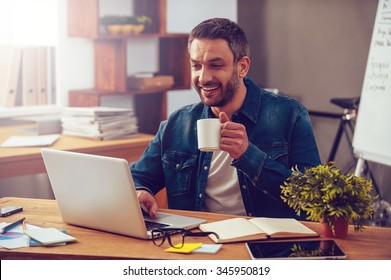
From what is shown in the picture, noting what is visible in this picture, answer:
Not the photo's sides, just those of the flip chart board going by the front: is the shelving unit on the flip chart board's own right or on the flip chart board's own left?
on the flip chart board's own right

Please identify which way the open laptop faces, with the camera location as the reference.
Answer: facing away from the viewer and to the right of the viewer

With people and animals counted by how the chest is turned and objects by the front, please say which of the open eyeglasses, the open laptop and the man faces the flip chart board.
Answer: the open laptop

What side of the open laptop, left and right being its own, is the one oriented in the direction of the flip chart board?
front

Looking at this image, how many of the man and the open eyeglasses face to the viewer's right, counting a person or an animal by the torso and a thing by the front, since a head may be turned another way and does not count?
0

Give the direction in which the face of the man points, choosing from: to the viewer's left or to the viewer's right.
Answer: to the viewer's left

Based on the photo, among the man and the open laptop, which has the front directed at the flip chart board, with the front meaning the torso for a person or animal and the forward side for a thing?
the open laptop

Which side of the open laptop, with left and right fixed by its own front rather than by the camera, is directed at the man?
front

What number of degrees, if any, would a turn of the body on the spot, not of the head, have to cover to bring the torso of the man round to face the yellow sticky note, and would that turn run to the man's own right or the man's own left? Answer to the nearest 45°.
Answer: approximately 45° to the man's own left

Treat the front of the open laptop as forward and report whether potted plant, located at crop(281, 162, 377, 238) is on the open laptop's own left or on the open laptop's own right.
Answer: on the open laptop's own right

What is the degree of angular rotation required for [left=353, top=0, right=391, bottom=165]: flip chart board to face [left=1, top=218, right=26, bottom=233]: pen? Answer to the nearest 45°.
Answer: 0° — it already faces it

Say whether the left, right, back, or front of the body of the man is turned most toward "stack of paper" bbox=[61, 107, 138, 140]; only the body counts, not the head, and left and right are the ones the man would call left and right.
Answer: right
